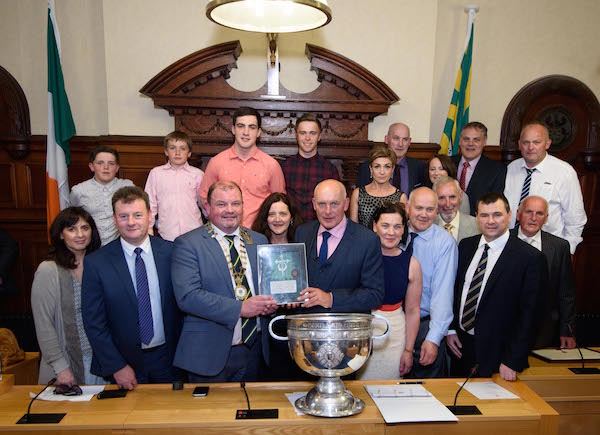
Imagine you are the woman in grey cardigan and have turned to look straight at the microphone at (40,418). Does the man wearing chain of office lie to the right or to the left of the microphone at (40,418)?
left

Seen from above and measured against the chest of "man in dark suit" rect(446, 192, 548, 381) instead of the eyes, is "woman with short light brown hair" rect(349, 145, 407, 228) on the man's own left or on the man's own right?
on the man's own right

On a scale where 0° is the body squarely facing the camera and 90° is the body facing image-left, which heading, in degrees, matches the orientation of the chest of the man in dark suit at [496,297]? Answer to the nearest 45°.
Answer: approximately 45°

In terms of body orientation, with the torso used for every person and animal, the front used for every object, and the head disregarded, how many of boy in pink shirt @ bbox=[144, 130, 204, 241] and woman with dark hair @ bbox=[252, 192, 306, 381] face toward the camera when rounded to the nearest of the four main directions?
2

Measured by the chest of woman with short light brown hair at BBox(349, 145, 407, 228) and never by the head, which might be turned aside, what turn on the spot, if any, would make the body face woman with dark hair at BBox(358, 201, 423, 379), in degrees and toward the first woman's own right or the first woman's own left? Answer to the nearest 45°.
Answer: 0° — they already face them

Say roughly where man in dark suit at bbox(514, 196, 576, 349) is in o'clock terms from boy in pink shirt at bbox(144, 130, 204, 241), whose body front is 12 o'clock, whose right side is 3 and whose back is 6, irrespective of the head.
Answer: The man in dark suit is roughly at 10 o'clock from the boy in pink shirt.
